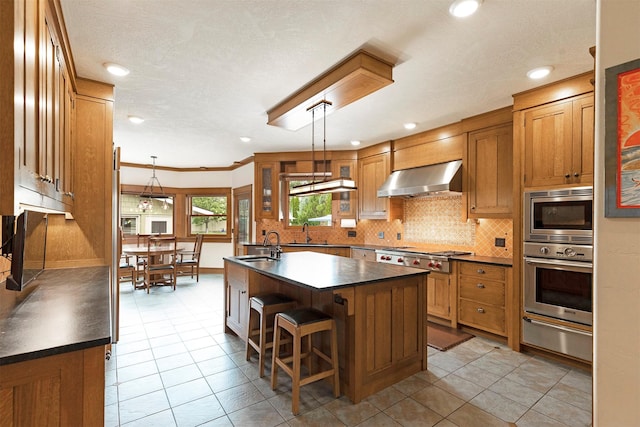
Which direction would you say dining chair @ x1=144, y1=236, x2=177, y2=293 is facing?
away from the camera

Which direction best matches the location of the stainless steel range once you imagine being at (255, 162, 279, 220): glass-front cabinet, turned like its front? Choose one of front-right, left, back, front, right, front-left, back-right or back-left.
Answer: front-left

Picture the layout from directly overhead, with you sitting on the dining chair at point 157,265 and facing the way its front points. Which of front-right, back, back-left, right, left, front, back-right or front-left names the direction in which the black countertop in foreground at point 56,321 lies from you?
back

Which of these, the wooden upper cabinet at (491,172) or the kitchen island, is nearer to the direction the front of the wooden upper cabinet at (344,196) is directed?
the kitchen island

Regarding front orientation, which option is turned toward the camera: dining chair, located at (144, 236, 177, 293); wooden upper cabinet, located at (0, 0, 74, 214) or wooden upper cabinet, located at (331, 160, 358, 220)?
wooden upper cabinet, located at (331, 160, 358, 220)

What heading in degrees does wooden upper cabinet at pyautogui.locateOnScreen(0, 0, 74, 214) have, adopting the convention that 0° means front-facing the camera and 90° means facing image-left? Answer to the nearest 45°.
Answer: approximately 270°

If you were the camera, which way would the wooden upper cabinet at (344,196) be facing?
facing the viewer

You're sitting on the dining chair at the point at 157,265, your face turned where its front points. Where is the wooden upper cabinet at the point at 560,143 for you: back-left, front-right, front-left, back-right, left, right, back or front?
back-right

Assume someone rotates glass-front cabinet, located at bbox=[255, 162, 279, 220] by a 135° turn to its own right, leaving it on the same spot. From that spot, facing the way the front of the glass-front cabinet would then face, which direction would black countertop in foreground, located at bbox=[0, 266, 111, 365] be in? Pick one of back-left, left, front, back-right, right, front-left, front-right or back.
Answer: back-left

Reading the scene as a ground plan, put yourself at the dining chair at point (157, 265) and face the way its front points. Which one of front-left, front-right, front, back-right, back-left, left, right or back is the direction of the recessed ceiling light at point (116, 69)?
back

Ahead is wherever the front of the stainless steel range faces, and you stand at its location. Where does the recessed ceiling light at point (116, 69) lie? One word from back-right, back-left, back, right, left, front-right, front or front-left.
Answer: front

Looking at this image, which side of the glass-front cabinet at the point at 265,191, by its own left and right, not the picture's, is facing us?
front

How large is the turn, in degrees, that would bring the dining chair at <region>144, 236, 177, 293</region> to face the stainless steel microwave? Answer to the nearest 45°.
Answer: approximately 135° to its right

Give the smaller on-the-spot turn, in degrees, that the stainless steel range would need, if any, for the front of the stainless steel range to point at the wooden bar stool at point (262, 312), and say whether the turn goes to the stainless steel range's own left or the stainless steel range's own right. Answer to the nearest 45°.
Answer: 0° — it already faces it

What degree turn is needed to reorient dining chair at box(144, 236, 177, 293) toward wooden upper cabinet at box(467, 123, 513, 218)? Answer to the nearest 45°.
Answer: approximately 135° to its right
